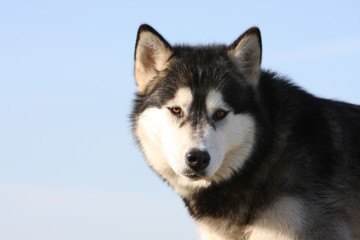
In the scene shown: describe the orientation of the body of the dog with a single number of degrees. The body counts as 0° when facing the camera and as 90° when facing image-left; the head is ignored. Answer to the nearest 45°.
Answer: approximately 45°
